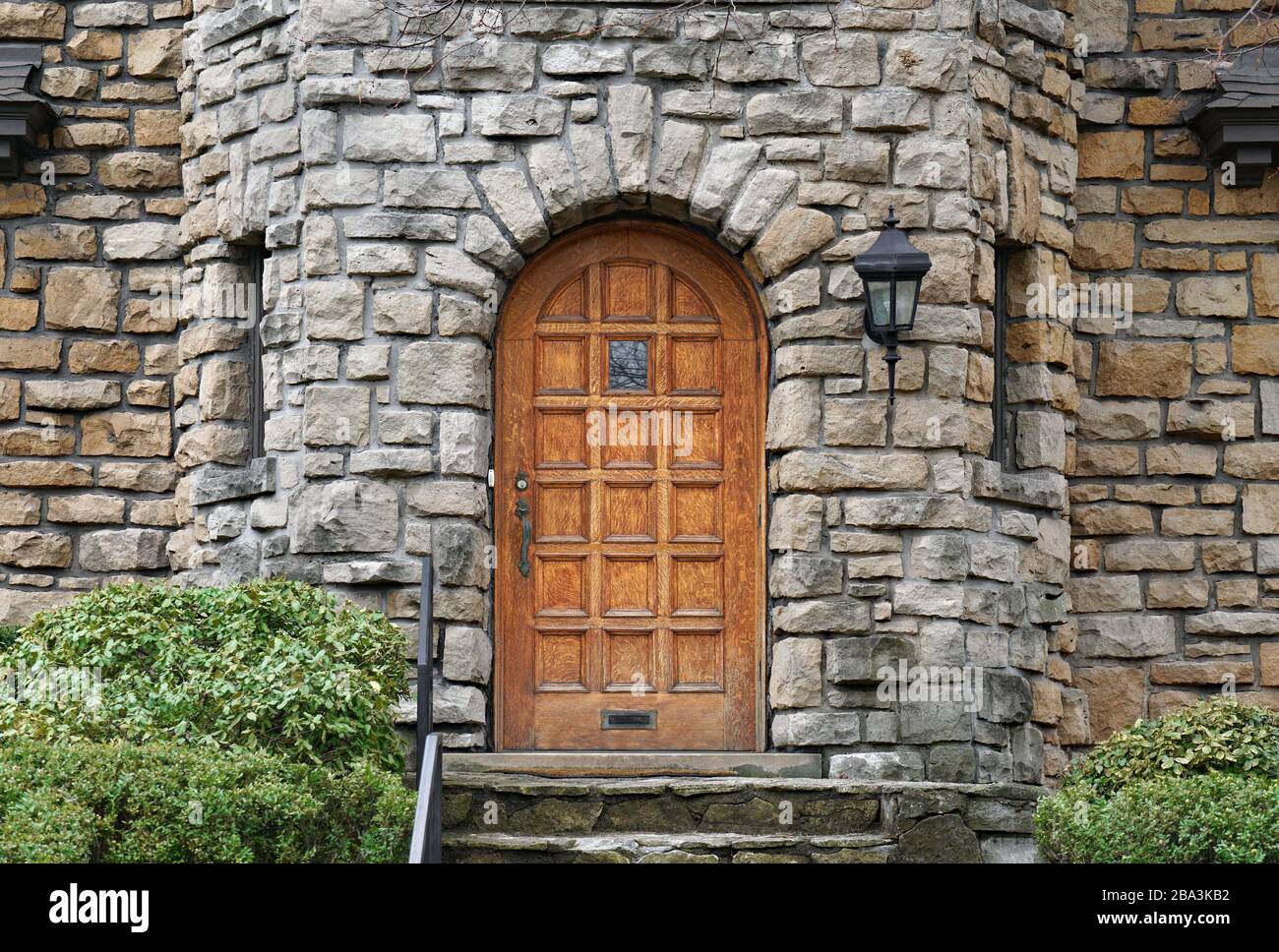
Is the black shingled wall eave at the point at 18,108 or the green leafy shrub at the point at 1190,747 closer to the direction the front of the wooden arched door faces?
the green leafy shrub

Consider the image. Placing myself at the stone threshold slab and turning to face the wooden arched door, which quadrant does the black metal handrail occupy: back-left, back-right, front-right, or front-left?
back-left

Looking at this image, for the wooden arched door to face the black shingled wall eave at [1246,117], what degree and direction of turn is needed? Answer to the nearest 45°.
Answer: approximately 90° to its left

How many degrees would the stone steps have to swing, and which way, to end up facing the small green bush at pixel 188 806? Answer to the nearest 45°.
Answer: approximately 45° to its right

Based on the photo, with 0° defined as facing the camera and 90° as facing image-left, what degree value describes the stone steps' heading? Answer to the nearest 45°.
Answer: approximately 0°

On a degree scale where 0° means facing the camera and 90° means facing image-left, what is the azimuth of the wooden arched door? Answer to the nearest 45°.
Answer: approximately 0°

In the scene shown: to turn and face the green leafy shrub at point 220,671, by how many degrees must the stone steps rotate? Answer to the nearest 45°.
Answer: approximately 45° to its right

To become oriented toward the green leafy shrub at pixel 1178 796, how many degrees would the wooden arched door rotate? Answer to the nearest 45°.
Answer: approximately 45° to its left

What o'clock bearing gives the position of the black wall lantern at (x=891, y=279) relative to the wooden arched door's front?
The black wall lantern is roughly at 10 o'clock from the wooden arched door.

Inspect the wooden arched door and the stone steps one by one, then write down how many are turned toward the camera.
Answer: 2
